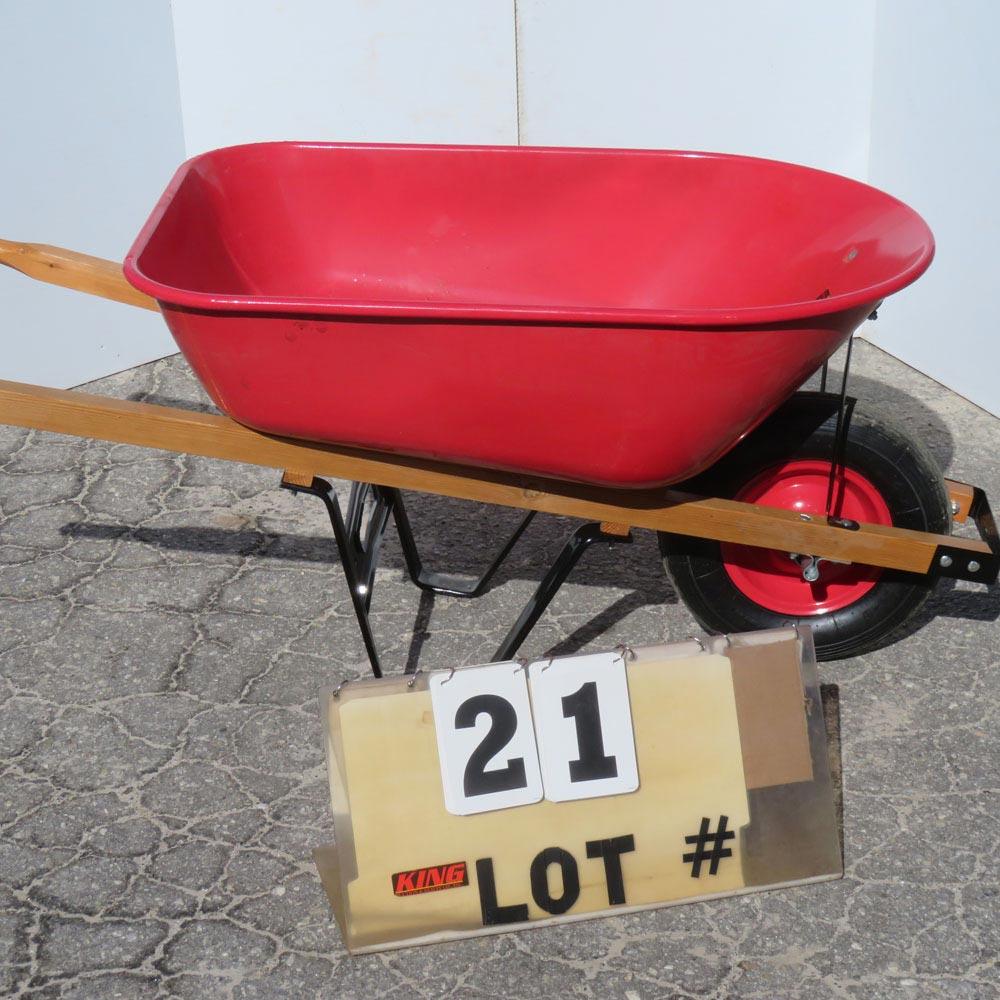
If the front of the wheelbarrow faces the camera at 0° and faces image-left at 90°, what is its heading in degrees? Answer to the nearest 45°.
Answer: approximately 270°

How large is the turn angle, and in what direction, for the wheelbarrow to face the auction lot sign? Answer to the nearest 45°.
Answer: approximately 90° to its right
